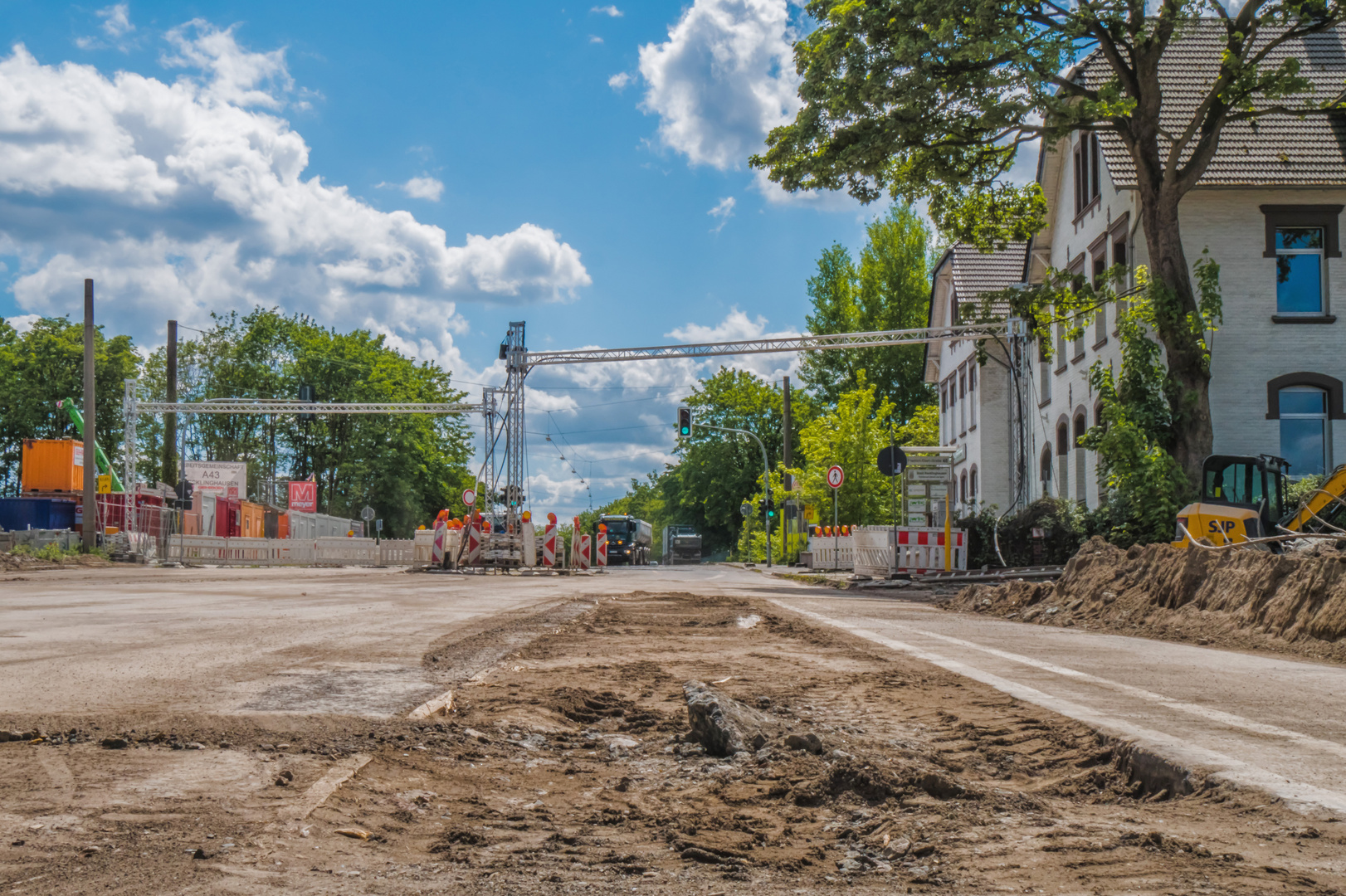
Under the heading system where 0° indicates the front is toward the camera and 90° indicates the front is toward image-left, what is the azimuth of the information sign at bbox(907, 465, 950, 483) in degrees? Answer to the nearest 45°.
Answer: approximately 0°

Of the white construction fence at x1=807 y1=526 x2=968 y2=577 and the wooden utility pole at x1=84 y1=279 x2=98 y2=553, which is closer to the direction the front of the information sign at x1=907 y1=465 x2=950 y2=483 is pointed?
the white construction fence

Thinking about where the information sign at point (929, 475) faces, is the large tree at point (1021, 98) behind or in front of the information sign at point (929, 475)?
in front

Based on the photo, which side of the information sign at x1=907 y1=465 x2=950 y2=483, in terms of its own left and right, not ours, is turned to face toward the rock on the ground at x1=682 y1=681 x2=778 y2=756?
front

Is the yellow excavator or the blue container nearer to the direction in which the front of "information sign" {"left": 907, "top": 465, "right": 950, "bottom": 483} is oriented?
the yellow excavator

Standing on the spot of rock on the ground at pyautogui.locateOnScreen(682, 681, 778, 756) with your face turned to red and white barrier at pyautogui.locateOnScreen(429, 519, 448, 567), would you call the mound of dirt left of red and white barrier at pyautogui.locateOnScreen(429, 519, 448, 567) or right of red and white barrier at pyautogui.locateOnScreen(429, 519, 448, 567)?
right

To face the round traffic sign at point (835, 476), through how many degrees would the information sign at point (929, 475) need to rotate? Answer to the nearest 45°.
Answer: approximately 135° to its right

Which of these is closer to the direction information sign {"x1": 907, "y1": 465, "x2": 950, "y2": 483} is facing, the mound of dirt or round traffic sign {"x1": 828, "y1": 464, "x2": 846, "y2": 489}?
the mound of dirt

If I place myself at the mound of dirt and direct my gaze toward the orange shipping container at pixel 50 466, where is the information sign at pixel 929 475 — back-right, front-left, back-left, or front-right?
front-right

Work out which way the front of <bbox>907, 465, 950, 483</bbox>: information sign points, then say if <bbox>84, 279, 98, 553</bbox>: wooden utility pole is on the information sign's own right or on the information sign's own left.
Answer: on the information sign's own right

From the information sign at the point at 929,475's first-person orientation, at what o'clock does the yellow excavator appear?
The yellow excavator is roughly at 11 o'clock from the information sign.

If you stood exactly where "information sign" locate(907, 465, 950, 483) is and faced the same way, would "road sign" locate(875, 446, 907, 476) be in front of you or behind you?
in front

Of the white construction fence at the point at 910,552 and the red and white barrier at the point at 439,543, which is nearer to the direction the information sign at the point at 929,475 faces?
the white construction fence

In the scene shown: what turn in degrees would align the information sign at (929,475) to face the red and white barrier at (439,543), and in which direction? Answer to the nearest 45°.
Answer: approximately 90° to its right

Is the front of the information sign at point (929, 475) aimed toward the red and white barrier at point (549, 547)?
no

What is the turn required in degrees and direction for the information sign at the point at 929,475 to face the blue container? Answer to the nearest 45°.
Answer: approximately 90° to its right
